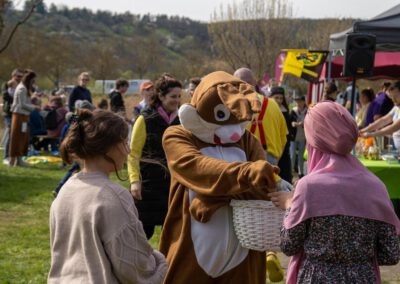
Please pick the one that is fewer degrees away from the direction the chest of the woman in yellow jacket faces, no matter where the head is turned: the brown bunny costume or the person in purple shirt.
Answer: the brown bunny costume

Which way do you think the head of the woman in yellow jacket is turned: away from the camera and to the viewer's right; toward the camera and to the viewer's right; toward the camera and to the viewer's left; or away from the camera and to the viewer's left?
toward the camera and to the viewer's right

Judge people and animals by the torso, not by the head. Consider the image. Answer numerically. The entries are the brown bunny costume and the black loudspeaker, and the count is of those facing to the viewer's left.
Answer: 0

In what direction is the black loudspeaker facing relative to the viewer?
toward the camera

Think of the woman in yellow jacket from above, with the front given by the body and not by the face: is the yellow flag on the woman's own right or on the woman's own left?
on the woman's own left

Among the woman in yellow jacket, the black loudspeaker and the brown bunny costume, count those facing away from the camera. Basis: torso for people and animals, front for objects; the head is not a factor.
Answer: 0

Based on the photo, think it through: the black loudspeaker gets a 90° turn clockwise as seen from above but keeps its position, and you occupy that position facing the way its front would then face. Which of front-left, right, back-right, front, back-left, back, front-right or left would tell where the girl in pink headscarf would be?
left

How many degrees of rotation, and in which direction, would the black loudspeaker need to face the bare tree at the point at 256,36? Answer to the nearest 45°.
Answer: approximately 180°

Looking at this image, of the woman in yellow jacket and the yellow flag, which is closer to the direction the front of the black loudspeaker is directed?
the woman in yellow jacket

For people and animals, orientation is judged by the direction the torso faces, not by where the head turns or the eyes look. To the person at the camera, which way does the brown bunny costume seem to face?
facing the viewer and to the right of the viewer
